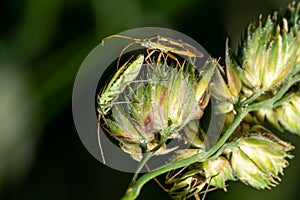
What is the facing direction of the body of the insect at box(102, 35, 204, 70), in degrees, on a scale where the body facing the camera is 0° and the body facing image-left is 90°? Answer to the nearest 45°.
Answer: approximately 90°
